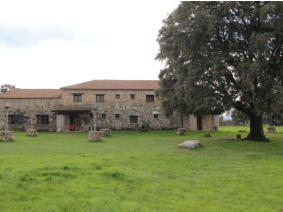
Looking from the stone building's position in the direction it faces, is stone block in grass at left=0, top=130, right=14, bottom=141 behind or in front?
in front

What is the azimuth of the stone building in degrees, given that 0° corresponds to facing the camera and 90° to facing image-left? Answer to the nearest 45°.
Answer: approximately 0°

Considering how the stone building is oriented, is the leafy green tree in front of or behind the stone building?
in front
